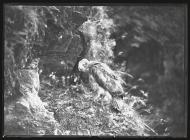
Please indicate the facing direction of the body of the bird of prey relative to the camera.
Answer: to the viewer's left

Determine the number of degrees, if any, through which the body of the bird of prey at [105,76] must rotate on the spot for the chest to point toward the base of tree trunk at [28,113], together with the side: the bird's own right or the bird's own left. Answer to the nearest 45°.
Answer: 0° — it already faces it
